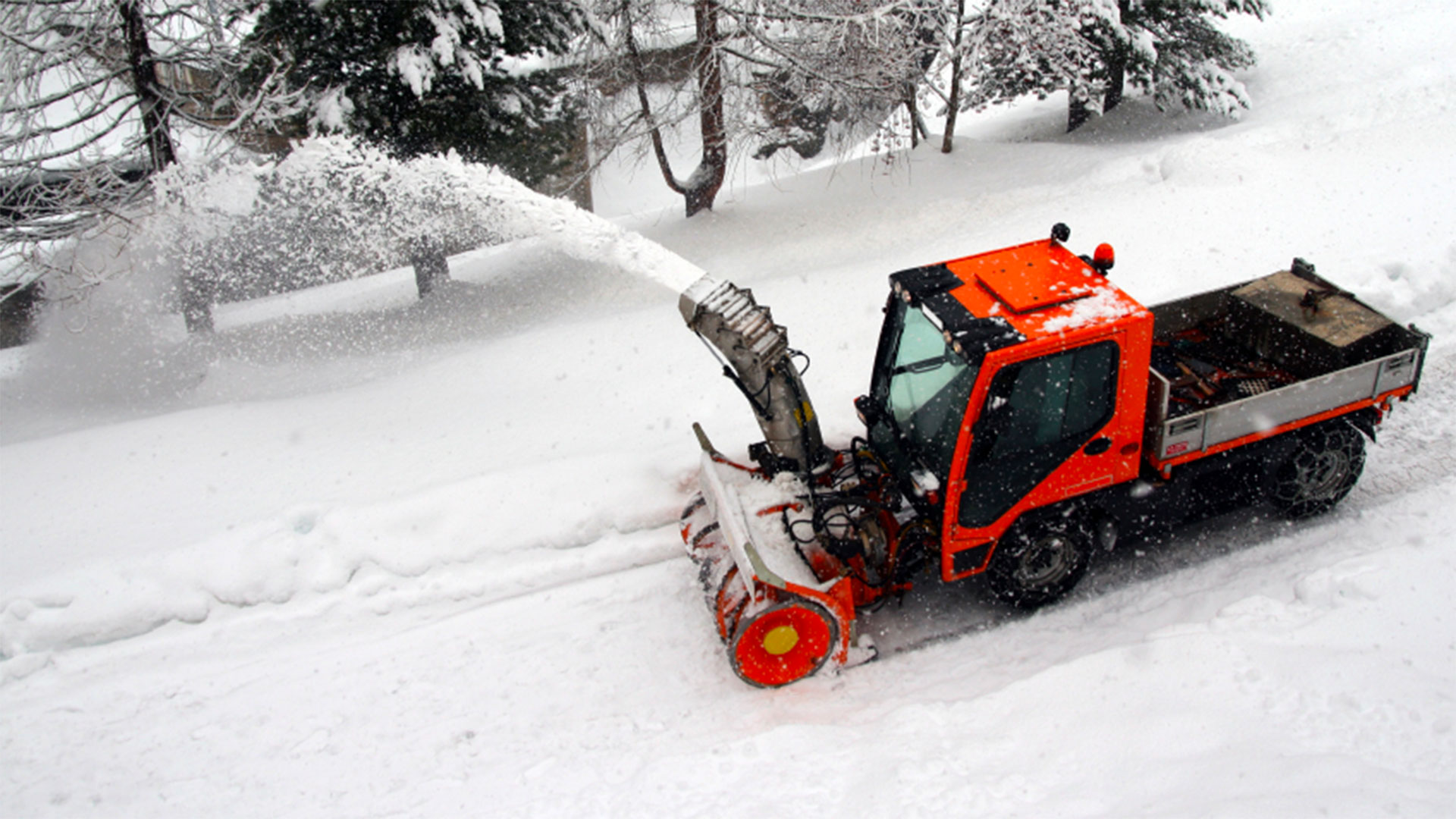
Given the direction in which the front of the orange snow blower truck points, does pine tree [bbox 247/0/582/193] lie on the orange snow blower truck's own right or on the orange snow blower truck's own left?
on the orange snow blower truck's own right

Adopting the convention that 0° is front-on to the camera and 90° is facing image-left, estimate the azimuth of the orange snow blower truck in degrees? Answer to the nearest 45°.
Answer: approximately 45°

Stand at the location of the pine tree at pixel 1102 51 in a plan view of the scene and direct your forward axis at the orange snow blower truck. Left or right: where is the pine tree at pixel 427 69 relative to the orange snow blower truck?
right

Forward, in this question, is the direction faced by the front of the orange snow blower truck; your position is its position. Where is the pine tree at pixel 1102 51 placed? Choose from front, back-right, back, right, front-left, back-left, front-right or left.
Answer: back-right
